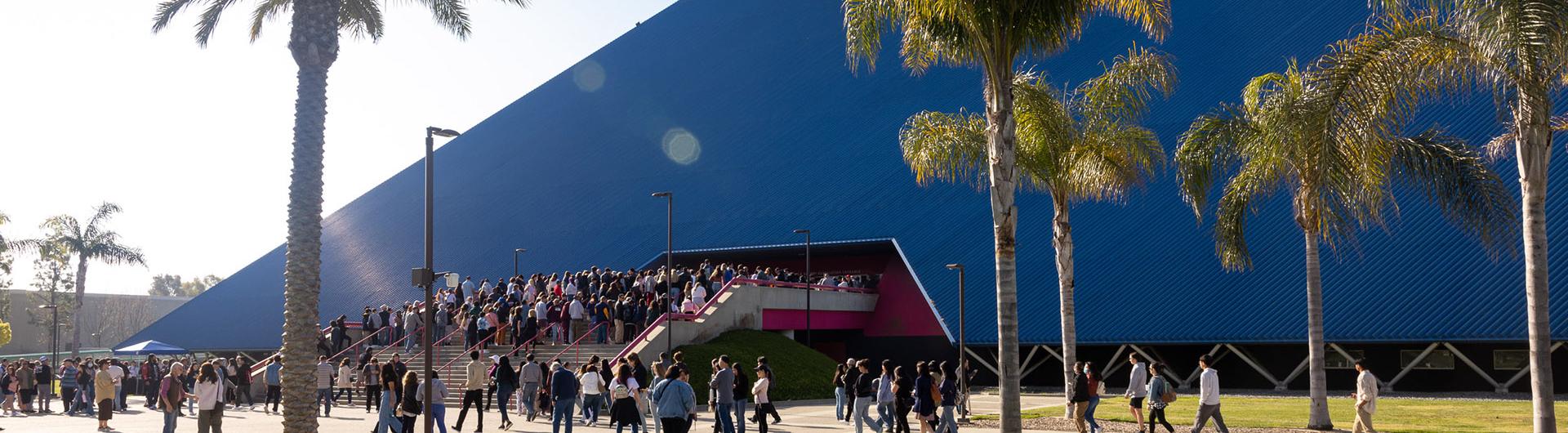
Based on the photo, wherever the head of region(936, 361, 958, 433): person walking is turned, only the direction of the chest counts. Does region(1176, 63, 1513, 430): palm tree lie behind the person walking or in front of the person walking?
behind

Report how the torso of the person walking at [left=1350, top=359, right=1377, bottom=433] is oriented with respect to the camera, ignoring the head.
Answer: to the viewer's left

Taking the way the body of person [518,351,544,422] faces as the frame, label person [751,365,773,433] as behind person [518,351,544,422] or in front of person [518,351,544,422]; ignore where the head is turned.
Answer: behind

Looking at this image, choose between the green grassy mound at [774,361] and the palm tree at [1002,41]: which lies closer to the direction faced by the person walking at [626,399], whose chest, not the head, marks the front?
the green grassy mound
